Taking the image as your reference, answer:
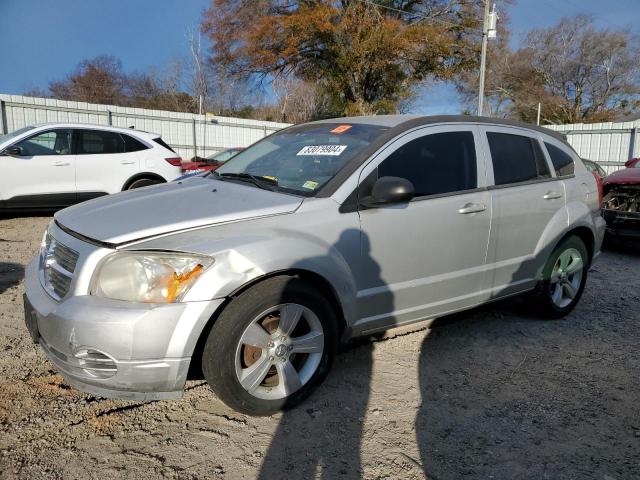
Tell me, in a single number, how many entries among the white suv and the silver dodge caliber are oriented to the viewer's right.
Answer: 0

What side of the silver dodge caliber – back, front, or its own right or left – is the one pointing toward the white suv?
right

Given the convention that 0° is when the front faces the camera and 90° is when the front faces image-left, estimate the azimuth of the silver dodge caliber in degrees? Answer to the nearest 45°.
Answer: approximately 45°

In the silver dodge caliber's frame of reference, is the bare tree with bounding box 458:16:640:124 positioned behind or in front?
behind

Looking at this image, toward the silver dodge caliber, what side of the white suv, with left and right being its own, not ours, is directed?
left

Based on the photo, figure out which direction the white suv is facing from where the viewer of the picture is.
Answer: facing to the left of the viewer

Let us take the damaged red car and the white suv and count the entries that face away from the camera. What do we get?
0

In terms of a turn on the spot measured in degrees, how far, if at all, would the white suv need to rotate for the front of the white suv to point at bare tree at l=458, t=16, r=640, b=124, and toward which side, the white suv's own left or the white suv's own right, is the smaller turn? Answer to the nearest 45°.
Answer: approximately 135° to the white suv's own right

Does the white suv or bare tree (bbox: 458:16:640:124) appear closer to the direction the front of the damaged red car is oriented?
the white suv

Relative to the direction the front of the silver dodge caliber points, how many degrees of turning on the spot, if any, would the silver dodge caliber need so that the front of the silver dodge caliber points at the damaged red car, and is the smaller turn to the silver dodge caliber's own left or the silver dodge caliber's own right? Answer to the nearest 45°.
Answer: approximately 180°
